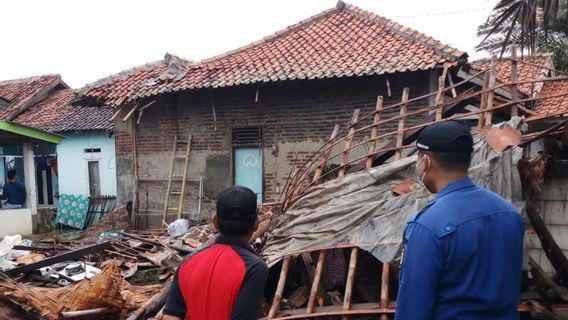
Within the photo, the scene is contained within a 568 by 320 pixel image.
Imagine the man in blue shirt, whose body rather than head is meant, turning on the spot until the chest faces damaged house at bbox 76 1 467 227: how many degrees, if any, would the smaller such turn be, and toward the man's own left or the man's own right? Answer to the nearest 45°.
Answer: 0° — they already face it

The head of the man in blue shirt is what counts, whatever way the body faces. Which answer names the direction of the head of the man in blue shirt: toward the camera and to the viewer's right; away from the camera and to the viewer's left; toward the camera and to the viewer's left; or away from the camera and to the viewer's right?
away from the camera and to the viewer's left

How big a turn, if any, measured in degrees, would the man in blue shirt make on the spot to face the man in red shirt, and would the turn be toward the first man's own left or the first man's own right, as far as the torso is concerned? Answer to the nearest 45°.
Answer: approximately 45° to the first man's own left

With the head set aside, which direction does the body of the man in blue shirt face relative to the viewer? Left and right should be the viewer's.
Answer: facing away from the viewer and to the left of the viewer

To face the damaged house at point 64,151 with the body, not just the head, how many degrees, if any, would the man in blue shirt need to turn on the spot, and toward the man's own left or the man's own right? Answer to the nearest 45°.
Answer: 0° — they already face it

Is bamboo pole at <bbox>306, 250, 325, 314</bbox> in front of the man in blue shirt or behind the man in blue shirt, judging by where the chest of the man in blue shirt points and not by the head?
in front

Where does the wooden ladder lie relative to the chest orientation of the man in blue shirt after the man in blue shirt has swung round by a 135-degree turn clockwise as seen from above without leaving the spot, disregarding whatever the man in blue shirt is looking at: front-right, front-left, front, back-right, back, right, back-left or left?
back-left

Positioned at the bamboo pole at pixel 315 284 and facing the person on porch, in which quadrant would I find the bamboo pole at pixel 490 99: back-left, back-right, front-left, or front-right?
back-right

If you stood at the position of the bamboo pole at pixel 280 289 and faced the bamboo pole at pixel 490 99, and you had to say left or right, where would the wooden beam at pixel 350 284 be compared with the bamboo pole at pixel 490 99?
right

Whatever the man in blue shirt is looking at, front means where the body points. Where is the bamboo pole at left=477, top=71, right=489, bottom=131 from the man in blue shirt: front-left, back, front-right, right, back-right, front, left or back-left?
front-right

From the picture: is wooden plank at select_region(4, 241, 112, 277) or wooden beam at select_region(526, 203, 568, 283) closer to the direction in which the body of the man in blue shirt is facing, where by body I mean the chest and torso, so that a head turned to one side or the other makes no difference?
the wooden plank

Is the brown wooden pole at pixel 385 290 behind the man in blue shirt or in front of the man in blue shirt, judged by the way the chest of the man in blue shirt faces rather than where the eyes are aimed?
in front

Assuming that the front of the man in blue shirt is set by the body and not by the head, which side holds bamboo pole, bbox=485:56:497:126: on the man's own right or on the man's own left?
on the man's own right
